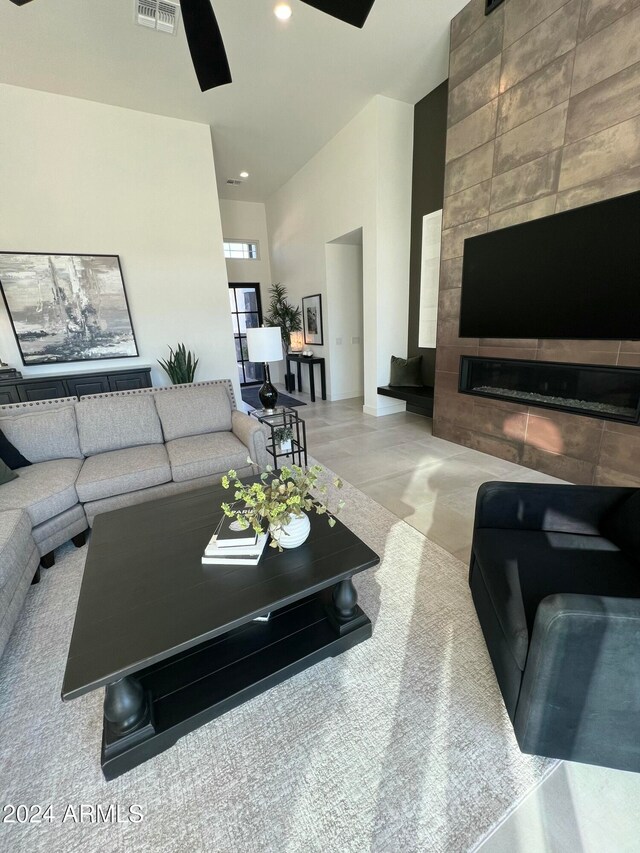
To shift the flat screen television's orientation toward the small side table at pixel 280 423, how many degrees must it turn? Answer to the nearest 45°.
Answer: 0° — it already faces it

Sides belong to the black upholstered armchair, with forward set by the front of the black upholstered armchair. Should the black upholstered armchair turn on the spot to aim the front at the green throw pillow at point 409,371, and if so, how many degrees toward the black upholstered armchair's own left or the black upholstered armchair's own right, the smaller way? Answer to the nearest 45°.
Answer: approximately 45° to the black upholstered armchair's own right

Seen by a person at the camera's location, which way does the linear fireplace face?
facing the viewer and to the left of the viewer

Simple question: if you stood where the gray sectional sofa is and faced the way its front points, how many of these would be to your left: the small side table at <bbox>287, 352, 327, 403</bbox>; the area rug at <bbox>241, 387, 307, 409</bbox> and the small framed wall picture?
3

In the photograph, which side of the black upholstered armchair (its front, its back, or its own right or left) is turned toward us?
left

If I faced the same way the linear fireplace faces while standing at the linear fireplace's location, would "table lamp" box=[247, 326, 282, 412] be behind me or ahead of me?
ahead

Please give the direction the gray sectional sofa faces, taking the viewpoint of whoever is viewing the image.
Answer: facing the viewer and to the right of the viewer

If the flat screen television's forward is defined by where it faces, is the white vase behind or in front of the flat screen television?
in front

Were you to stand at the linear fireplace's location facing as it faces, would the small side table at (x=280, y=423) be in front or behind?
in front

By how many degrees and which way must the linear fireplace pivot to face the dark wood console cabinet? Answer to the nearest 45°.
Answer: approximately 45° to its right
